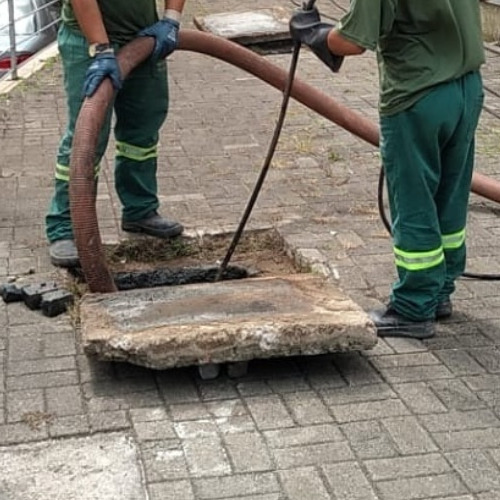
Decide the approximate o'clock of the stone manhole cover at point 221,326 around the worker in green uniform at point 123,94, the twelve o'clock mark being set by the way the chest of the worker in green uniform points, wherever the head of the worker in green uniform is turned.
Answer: The stone manhole cover is roughly at 1 o'clock from the worker in green uniform.

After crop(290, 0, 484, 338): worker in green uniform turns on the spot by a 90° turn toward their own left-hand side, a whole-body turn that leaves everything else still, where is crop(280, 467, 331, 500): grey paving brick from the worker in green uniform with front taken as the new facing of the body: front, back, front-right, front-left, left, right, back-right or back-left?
front-left

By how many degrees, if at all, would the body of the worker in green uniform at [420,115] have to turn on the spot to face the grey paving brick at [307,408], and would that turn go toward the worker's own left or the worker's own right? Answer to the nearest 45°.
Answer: approximately 135° to the worker's own left

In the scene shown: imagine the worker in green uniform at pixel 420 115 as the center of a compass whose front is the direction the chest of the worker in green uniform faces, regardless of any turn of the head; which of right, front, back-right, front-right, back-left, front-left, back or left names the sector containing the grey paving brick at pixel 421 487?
back-left

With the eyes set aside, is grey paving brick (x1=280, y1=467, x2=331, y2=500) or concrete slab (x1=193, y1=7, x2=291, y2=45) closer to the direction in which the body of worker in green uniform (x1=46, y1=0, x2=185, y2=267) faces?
the grey paving brick

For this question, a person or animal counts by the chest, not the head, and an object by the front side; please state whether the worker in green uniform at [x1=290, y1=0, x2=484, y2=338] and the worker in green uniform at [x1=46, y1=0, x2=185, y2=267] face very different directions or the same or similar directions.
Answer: very different directions

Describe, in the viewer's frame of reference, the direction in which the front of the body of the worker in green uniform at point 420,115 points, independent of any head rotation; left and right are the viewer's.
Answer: facing away from the viewer and to the left of the viewer

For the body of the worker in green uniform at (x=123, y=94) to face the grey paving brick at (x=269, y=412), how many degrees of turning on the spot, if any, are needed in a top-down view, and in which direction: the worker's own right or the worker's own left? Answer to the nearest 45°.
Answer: approximately 45° to the worker's own right
